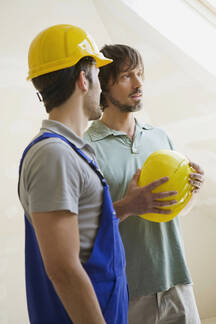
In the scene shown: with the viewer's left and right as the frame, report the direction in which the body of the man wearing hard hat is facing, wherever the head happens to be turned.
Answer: facing to the right of the viewer
